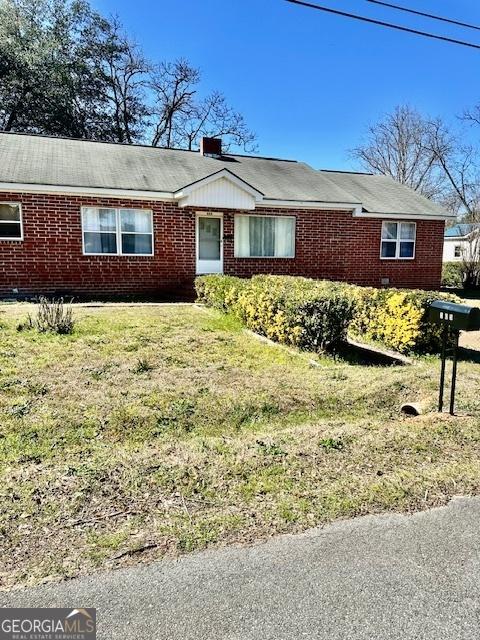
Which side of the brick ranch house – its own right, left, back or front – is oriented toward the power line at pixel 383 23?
front

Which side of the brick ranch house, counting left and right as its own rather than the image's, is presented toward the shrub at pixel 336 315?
front

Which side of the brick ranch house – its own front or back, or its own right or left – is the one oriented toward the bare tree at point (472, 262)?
left

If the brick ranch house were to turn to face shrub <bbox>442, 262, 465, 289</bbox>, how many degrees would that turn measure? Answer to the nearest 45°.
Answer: approximately 90° to its left

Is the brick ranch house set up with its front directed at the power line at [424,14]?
yes

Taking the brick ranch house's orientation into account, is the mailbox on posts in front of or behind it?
in front

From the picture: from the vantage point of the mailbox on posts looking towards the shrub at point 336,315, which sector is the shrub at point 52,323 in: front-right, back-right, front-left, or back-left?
front-left

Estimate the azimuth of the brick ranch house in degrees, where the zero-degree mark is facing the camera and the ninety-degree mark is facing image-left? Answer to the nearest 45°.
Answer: approximately 315°
